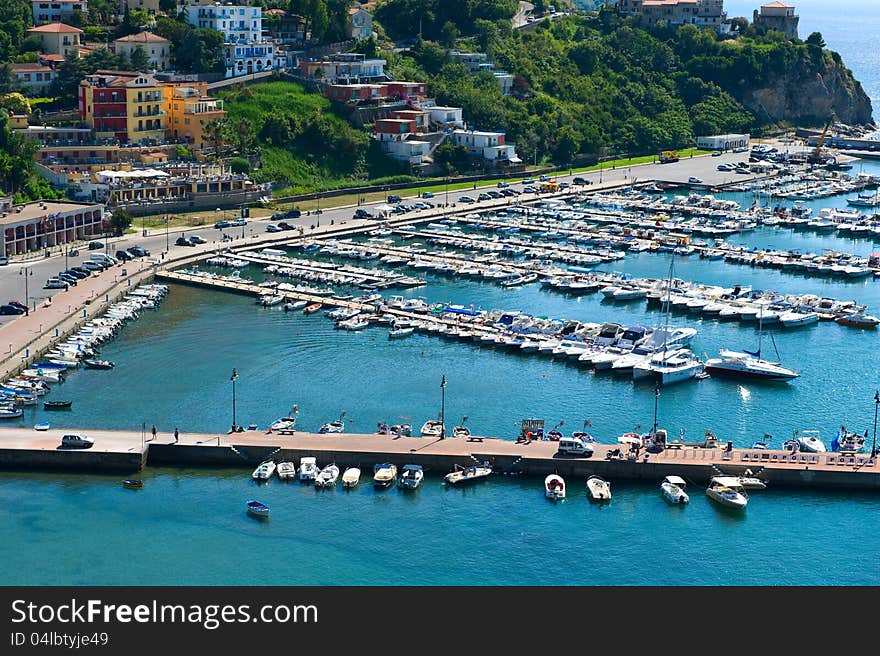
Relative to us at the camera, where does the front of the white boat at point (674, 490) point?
facing the viewer and to the right of the viewer

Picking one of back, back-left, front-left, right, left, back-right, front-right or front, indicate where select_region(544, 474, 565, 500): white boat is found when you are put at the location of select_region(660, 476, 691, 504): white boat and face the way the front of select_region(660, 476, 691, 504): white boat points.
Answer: back-right

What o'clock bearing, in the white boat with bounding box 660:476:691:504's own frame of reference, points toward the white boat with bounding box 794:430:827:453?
the white boat with bounding box 794:430:827:453 is roughly at 9 o'clock from the white boat with bounding box 660:476:691:504.

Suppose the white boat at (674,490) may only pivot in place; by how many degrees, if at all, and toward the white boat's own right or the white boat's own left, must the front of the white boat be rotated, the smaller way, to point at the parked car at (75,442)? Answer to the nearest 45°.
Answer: approximately 90° to the white boat's own left

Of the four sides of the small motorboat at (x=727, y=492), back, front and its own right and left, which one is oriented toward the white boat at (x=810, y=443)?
left

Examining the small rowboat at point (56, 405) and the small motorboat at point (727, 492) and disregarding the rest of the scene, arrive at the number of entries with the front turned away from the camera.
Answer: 0
